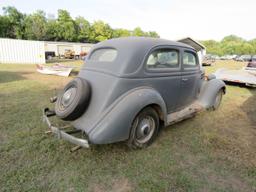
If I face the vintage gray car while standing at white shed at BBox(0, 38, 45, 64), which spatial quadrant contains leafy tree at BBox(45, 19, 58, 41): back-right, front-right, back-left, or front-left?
back-left

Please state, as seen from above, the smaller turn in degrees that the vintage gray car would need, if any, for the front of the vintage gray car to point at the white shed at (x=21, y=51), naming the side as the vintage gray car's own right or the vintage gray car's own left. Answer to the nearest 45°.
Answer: approximately 90° to the vintage gray car's own left

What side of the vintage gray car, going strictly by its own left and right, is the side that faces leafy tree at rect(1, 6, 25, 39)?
left

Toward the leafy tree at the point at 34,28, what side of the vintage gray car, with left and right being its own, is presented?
left

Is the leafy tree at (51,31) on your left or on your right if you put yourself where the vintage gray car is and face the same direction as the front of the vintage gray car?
on your left

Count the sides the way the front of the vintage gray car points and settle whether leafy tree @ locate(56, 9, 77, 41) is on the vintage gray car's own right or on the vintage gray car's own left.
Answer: on the vintage gray car's own left

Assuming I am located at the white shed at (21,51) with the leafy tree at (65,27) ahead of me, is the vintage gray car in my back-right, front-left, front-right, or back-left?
back-right

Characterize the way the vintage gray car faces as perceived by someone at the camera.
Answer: facing away from the viewer and to the right of the viewer

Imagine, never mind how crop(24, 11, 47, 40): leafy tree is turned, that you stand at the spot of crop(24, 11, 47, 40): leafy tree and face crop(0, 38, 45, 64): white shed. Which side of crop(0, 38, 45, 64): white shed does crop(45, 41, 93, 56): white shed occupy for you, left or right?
left
